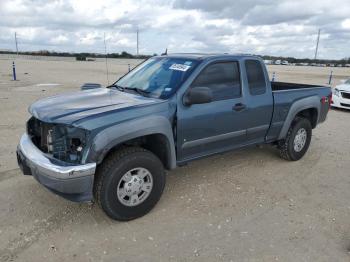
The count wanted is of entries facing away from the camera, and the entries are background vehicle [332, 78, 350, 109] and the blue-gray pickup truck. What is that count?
0

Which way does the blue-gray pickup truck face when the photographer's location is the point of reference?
facing the viewer and to the left of the viewer

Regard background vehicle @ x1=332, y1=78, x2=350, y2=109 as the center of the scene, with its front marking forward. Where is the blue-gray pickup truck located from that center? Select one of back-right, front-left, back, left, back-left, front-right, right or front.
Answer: front-left

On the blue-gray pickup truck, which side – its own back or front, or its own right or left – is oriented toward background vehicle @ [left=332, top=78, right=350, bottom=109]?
back
